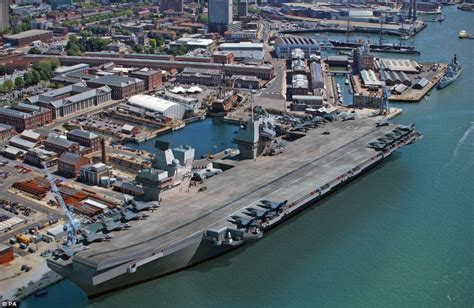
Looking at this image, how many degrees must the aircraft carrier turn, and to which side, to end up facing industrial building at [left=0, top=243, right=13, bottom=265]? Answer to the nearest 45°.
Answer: approximately 45° to its right
